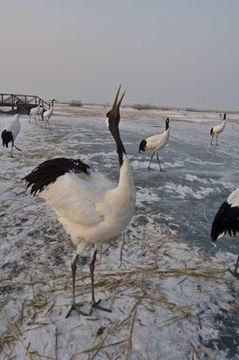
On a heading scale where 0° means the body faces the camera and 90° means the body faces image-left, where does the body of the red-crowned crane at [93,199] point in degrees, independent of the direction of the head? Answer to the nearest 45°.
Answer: approximately 270°

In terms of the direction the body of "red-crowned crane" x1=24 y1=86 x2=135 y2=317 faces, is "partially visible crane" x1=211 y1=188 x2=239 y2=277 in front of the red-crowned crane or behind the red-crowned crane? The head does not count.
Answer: in front
